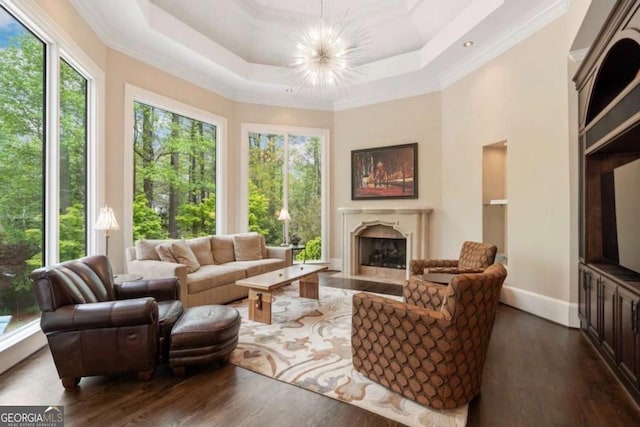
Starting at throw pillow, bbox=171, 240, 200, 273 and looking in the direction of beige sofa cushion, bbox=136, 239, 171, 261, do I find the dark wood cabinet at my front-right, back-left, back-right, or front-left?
back-left

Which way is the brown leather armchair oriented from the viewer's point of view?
to the viewer's right

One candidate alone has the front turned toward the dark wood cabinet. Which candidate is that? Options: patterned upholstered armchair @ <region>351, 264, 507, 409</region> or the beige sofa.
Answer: the beige sofa

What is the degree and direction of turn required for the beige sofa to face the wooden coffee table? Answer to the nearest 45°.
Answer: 0° — it already faces it

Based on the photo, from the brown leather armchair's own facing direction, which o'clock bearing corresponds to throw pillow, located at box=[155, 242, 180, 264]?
The throw pillow is roughly at 10 o'clock from the brown leather armchair.

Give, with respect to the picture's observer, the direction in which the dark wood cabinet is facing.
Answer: facing to the left of the viewer

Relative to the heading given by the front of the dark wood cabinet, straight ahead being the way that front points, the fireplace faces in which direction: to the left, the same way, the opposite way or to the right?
to the left
